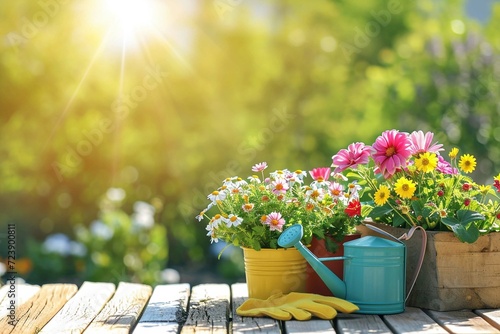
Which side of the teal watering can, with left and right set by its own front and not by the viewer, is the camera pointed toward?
left

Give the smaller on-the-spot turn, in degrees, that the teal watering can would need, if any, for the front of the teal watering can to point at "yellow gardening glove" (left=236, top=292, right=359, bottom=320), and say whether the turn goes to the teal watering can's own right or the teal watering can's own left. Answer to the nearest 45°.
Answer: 0° — it already faces it

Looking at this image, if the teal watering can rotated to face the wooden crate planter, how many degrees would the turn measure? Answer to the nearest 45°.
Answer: approximately 180°

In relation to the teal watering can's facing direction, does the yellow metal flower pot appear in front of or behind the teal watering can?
in front
